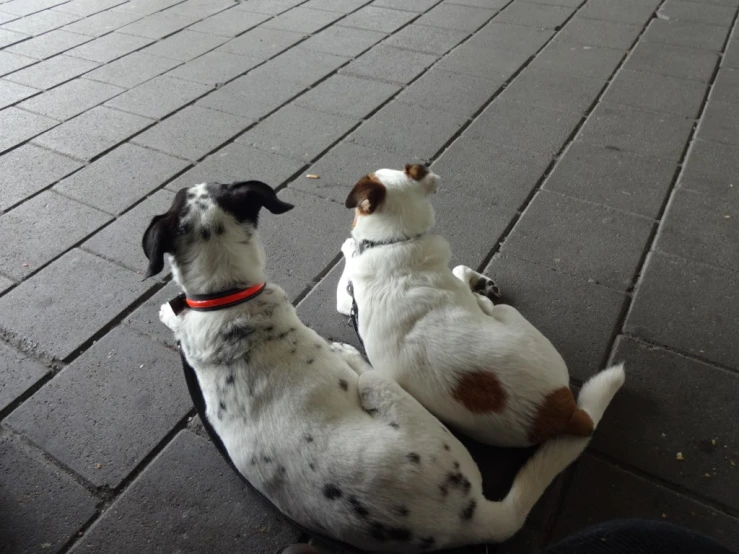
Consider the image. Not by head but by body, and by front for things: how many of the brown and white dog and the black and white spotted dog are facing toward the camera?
0

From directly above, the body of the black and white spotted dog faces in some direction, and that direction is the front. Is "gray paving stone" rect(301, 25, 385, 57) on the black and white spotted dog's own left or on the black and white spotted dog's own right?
on the black and white spotted dog's own right

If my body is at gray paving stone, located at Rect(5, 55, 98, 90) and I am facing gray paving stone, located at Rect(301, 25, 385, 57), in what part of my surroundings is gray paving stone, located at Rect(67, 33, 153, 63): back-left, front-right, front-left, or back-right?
front-left

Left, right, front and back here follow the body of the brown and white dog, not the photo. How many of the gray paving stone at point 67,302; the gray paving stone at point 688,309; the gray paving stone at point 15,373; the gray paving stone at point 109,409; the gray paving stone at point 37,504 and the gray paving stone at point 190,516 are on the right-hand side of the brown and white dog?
1

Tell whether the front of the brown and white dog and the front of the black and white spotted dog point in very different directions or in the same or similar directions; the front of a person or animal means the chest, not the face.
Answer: same or similar directions

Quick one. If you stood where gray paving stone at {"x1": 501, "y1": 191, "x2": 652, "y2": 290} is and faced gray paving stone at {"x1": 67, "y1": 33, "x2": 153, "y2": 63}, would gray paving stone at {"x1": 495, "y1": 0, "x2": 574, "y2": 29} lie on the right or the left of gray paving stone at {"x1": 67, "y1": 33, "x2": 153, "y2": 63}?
right

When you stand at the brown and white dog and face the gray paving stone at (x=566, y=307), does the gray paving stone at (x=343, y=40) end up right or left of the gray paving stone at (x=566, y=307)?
left

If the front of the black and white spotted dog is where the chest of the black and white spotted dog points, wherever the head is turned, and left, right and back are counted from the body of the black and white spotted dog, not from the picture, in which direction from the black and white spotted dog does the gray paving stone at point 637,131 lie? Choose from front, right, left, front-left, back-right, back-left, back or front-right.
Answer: right

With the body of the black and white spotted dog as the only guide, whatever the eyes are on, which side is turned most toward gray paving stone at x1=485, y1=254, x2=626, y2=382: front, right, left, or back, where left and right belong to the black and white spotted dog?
right

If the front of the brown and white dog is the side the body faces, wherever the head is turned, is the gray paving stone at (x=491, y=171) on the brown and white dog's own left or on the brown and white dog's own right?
on the brown and white dog's own right

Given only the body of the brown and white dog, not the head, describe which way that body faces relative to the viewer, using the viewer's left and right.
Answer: facing away from the viewer and to the left of the viewer

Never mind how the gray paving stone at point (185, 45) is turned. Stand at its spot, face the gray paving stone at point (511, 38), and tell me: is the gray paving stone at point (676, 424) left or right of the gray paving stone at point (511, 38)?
right

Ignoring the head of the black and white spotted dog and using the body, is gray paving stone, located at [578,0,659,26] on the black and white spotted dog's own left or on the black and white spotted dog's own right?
on the black and white spotted dog's own right

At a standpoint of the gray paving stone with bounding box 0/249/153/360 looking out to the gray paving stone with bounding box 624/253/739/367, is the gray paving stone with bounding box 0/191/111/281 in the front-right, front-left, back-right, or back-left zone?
back-left

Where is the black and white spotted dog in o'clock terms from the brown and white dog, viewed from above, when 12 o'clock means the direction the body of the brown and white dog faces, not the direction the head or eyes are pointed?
The black and white spotted dog is roughly at 9 o'clock from the brown and white dog.

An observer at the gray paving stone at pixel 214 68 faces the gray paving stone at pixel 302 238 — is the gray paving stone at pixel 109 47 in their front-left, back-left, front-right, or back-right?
back-right

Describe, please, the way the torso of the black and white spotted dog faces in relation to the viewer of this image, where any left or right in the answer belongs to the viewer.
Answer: facing away from the viewer and to the left of the viewer
